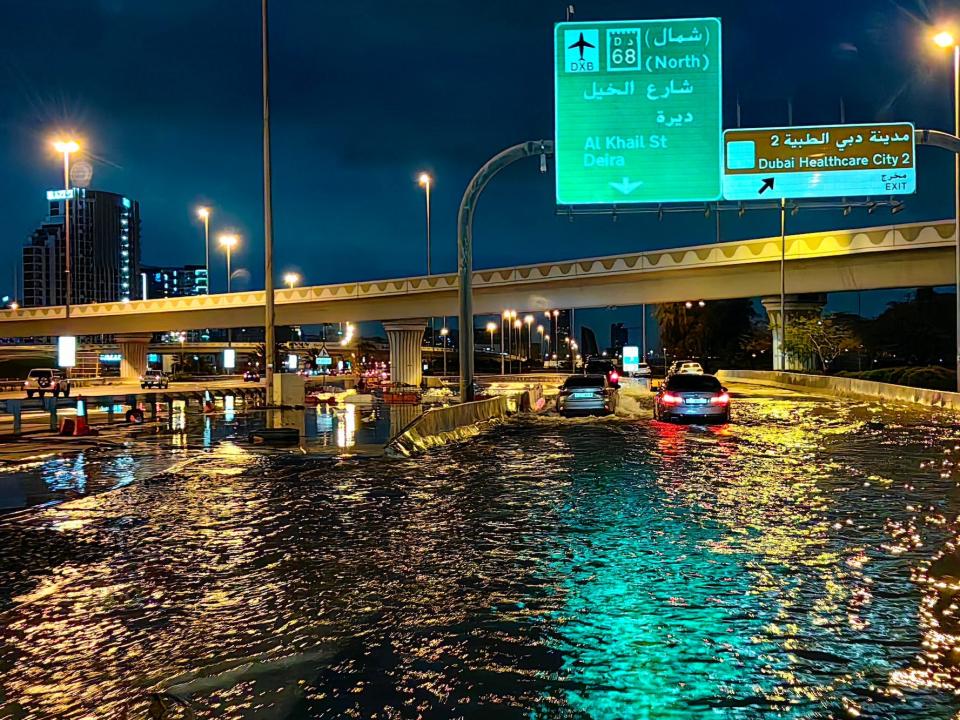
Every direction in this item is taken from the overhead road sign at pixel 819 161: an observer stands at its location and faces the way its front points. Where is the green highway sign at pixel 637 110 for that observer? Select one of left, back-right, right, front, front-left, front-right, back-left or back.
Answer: front-right

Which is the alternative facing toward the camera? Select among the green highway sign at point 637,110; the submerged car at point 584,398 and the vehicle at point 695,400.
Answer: the green highway sign

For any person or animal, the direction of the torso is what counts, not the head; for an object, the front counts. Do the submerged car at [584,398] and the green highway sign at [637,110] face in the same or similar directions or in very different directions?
very different directions

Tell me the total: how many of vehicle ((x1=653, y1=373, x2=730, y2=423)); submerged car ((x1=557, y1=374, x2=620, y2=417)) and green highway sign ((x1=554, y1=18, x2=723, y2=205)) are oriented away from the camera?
2

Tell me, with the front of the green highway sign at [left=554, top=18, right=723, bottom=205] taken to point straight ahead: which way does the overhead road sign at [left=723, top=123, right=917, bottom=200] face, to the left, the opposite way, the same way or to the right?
the same way

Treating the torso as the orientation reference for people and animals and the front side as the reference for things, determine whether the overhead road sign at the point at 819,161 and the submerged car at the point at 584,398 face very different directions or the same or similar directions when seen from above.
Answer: very different directions

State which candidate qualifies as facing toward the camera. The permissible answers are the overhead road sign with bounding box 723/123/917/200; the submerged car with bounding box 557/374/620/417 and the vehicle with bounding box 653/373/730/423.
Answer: the overhead road sign

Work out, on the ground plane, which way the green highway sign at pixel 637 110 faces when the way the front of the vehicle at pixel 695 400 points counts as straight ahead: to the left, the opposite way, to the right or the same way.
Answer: the opposite way

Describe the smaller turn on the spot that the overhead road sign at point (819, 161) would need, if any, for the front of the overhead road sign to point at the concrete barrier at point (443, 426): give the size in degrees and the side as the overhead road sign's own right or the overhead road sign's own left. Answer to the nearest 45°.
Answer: approximately 45° to the overhead road sign's own right

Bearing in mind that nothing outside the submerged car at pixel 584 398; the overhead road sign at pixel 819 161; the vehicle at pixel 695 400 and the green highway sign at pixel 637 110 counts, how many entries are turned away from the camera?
2

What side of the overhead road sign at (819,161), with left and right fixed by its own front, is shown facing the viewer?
front

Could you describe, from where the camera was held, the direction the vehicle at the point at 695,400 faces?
facing away from the viewer

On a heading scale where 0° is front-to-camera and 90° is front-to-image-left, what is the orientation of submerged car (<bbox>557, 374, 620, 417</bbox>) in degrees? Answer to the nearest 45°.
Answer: approximately 180°

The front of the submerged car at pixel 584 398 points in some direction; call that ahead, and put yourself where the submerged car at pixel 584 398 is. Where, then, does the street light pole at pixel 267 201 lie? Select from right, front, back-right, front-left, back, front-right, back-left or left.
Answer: left
